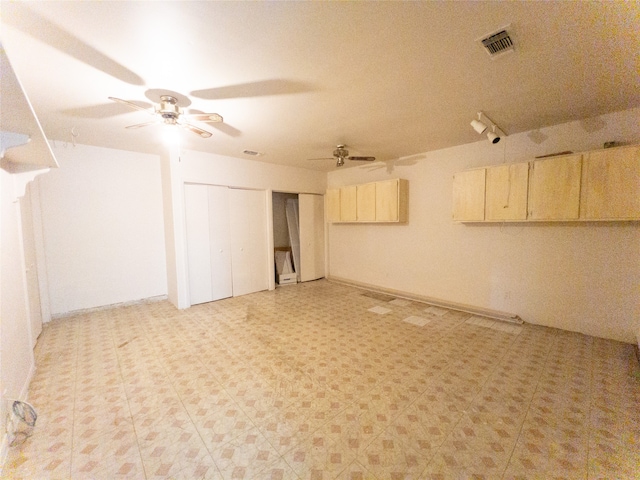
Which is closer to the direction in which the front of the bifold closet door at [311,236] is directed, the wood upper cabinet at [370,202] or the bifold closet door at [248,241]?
the wood upper cabinet

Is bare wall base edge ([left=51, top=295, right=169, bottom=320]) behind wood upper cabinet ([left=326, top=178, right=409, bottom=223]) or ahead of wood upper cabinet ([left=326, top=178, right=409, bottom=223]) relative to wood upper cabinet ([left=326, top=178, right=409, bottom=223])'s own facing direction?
ahead

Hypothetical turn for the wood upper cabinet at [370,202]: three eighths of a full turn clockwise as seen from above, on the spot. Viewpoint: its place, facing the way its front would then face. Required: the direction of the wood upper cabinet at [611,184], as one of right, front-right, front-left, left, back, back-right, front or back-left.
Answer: back-right

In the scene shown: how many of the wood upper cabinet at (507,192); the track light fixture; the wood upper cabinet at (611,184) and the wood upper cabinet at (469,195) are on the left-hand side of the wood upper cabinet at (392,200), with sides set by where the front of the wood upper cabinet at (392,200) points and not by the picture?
4

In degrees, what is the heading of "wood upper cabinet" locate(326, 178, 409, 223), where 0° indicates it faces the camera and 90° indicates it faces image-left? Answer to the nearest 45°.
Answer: approximately 45°

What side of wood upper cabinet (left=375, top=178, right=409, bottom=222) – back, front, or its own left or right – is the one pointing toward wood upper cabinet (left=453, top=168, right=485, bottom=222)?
left

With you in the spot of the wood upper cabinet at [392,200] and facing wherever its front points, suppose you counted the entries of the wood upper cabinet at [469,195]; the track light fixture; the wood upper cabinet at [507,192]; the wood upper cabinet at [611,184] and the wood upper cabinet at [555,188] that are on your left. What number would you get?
5

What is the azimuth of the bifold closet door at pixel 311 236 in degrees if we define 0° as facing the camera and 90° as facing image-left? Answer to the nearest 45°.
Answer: approximately 315°

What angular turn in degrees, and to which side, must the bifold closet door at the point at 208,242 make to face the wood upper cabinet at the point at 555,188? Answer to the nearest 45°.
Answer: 0° — it already faces it

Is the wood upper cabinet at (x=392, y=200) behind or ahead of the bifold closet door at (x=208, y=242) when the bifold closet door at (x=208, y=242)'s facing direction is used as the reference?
ahead

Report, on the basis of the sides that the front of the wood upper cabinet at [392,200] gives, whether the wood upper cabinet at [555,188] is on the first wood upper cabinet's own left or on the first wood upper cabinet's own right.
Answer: on the first wood upper cabinet's own left

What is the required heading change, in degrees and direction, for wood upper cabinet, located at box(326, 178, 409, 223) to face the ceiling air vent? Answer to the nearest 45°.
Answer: approximately 45° to its left
